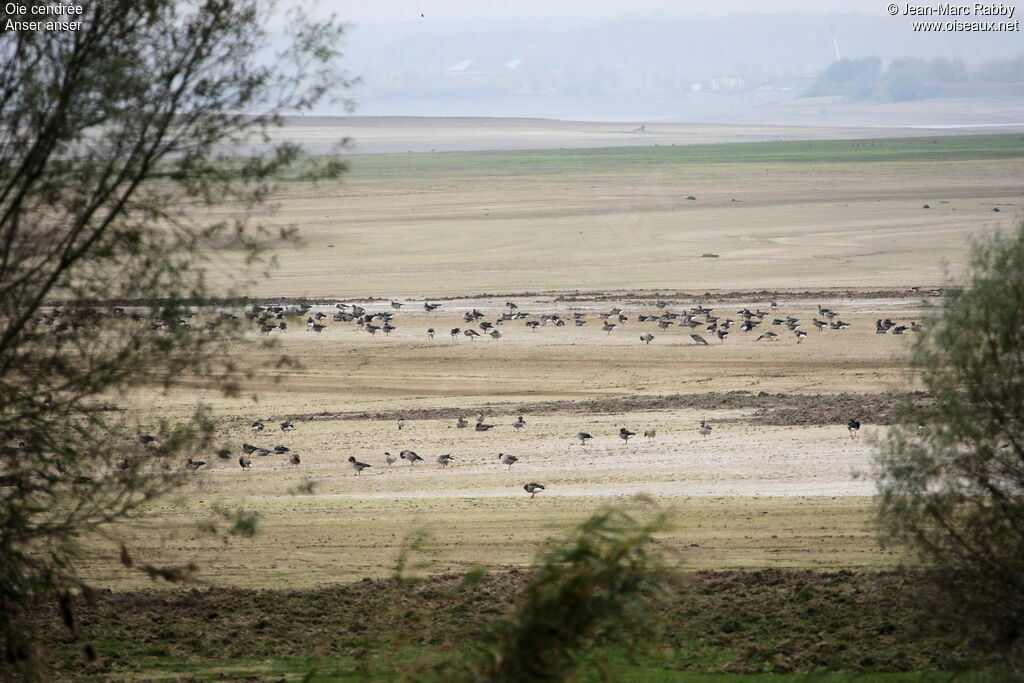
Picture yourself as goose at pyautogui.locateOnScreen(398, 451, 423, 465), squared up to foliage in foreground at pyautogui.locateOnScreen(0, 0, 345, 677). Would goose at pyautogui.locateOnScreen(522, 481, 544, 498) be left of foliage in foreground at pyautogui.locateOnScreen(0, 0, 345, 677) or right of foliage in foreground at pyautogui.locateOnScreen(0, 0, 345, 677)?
left

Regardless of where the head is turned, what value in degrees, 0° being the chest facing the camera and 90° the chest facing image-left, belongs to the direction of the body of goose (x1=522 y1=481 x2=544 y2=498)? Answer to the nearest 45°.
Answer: approximately 90°

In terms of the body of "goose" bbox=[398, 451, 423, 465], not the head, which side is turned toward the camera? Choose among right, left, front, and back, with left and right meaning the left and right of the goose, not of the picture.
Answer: left

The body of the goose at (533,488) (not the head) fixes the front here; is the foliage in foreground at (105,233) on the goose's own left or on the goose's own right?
on the goose's own left

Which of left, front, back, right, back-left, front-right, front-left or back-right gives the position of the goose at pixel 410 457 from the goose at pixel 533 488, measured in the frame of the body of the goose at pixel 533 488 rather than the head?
front-right

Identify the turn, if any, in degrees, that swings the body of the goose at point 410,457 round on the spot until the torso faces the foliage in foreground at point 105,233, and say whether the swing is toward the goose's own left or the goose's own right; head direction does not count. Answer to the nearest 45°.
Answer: approximately 90° to the goose's own left

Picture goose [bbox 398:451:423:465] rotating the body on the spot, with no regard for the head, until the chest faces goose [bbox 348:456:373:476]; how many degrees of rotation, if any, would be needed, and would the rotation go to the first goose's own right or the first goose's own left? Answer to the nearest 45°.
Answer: approximately 45° to the first goose's own left
